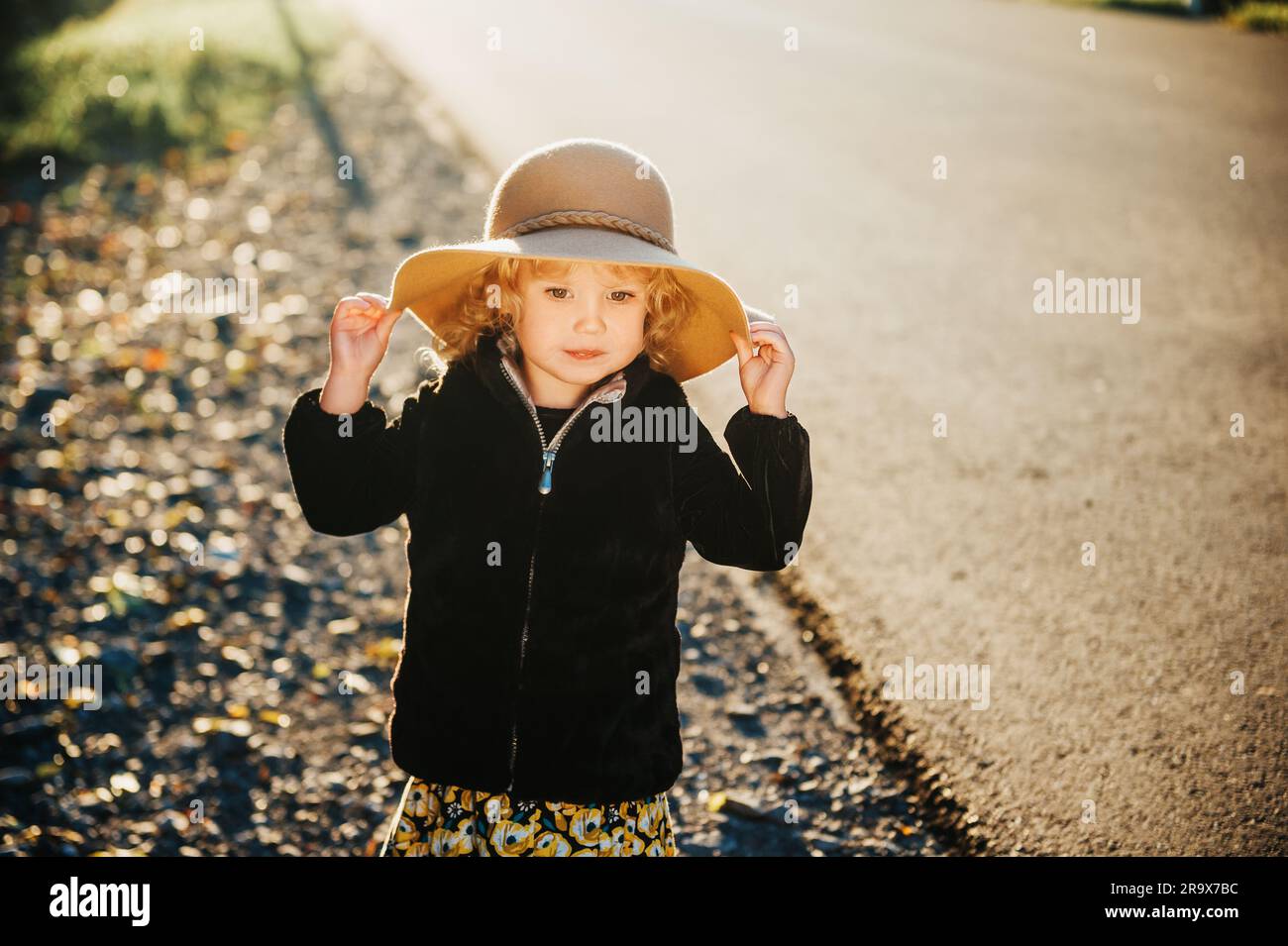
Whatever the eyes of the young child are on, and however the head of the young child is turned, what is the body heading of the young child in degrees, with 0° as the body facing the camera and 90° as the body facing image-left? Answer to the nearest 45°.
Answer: approximately 0°
